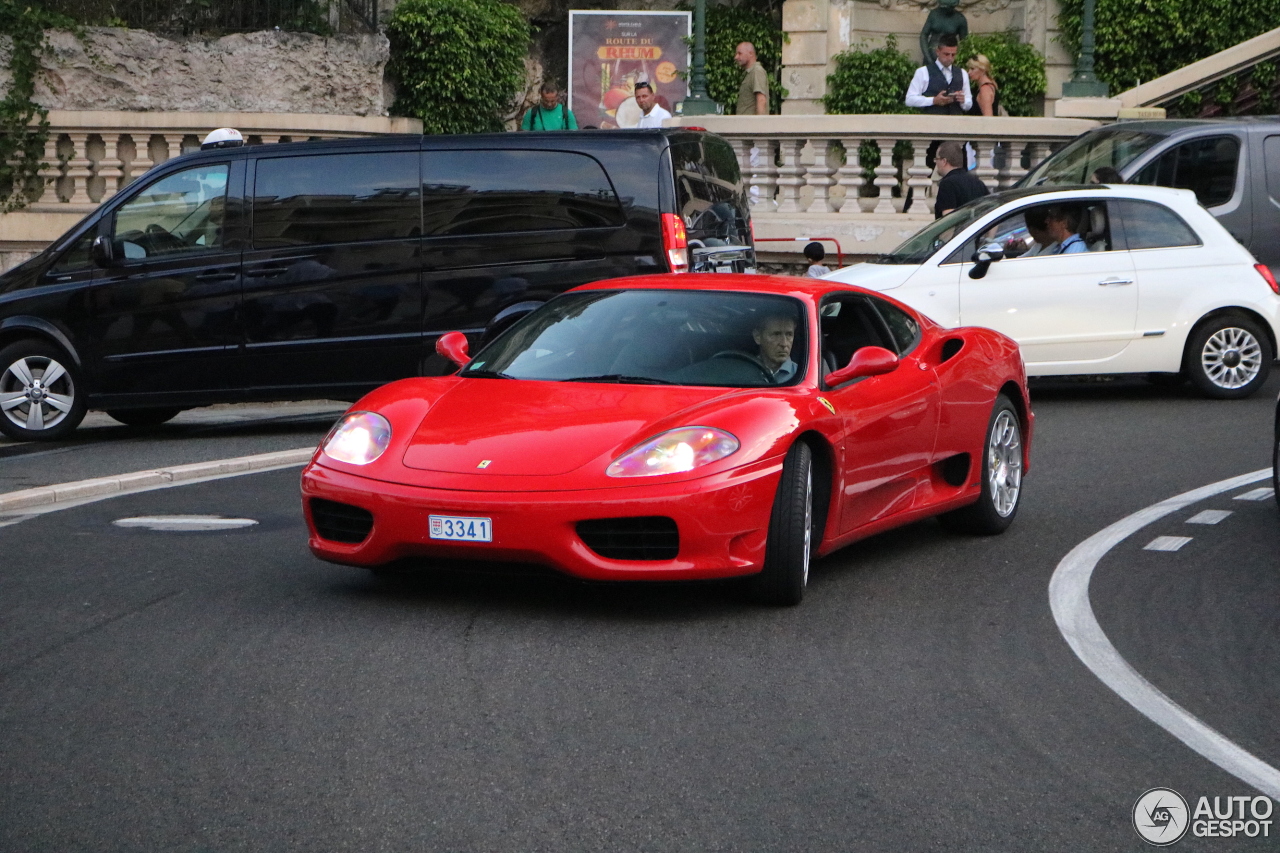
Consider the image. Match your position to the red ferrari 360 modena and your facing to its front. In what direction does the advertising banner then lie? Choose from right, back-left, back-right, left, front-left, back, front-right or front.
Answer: back-right

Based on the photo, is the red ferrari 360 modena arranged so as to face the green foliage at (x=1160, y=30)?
no

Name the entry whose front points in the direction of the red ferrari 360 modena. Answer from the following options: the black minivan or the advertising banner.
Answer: the advertising banner

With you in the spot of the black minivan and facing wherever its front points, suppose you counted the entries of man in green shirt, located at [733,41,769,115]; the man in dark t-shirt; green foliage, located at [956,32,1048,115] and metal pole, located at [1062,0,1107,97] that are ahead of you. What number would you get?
0

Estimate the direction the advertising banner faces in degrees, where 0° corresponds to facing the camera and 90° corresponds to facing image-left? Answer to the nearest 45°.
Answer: approximately 0°

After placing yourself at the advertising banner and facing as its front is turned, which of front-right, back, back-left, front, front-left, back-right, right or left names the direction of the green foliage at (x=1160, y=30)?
left

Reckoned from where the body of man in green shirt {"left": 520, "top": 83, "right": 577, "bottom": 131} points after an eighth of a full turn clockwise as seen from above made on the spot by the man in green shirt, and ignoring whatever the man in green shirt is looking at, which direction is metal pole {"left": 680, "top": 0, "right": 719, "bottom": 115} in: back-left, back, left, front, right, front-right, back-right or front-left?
back

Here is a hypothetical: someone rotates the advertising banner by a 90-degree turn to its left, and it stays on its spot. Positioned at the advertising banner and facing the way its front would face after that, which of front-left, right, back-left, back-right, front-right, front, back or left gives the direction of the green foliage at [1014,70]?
front

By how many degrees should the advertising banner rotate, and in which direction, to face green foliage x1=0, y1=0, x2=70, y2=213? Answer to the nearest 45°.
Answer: approximately 45° to its right

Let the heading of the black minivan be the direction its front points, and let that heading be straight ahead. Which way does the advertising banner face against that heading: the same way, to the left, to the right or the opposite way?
to the left

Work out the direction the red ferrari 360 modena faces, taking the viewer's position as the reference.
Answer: facing the viewer and to the left of the viewer

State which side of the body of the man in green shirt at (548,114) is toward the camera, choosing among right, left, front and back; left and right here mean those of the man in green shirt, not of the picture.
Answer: front

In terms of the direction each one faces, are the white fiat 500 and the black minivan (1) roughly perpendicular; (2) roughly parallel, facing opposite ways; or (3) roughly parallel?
roughly parallel

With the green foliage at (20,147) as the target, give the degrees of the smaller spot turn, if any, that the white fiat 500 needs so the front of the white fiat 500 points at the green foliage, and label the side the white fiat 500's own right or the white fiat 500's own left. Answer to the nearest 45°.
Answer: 0° — it already faces it

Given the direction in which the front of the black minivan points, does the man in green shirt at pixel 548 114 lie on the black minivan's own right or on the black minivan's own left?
on the black minivan's own right

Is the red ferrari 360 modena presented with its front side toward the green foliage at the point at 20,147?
no

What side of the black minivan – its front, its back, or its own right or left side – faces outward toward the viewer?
left

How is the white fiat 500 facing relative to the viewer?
to the viewer's left
